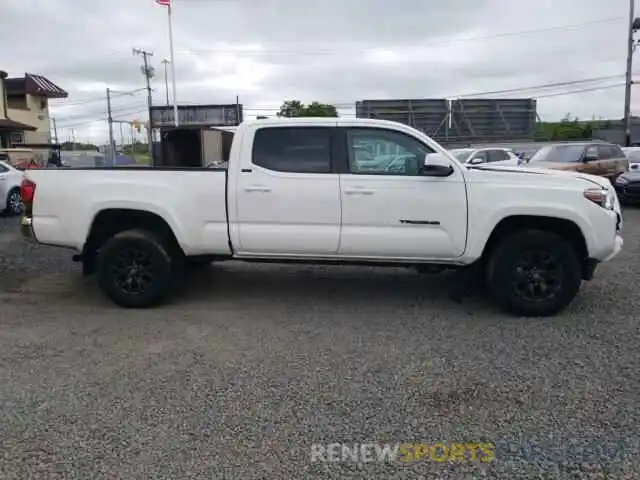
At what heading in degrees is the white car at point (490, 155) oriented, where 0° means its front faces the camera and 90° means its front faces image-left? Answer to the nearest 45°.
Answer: approximately 45°

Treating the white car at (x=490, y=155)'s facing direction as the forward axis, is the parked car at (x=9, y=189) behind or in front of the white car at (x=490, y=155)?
in front

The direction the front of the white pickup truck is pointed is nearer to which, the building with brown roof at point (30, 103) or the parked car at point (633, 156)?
the parked car

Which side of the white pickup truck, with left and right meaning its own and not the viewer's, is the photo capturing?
right

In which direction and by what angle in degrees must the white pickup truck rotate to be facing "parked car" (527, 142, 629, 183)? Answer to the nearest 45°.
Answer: approximately 45° to its left

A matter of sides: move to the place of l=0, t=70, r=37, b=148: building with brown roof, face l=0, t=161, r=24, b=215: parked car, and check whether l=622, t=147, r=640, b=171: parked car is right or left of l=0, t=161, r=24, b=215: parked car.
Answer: left

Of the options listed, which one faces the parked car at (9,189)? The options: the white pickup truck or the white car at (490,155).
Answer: the white car

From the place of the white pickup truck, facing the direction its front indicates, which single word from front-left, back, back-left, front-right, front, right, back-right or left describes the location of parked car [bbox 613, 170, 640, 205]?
front-left

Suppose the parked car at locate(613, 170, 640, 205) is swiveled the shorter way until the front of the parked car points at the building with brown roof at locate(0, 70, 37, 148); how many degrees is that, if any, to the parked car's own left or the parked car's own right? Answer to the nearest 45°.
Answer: approximately 45° to the parked car's own right

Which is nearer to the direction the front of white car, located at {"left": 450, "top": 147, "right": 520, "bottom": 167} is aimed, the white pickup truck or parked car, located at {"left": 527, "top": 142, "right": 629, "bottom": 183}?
the white pickup truck

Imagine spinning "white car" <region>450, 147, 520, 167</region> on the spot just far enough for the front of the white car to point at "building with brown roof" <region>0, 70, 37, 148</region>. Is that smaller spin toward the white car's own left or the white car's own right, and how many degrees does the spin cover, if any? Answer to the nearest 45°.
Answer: approximately 45° to the white car's own right

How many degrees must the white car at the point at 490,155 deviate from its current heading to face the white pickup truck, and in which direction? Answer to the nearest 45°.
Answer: approximately 45° to its left

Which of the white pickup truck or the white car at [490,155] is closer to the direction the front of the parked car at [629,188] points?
the white pickup truck
